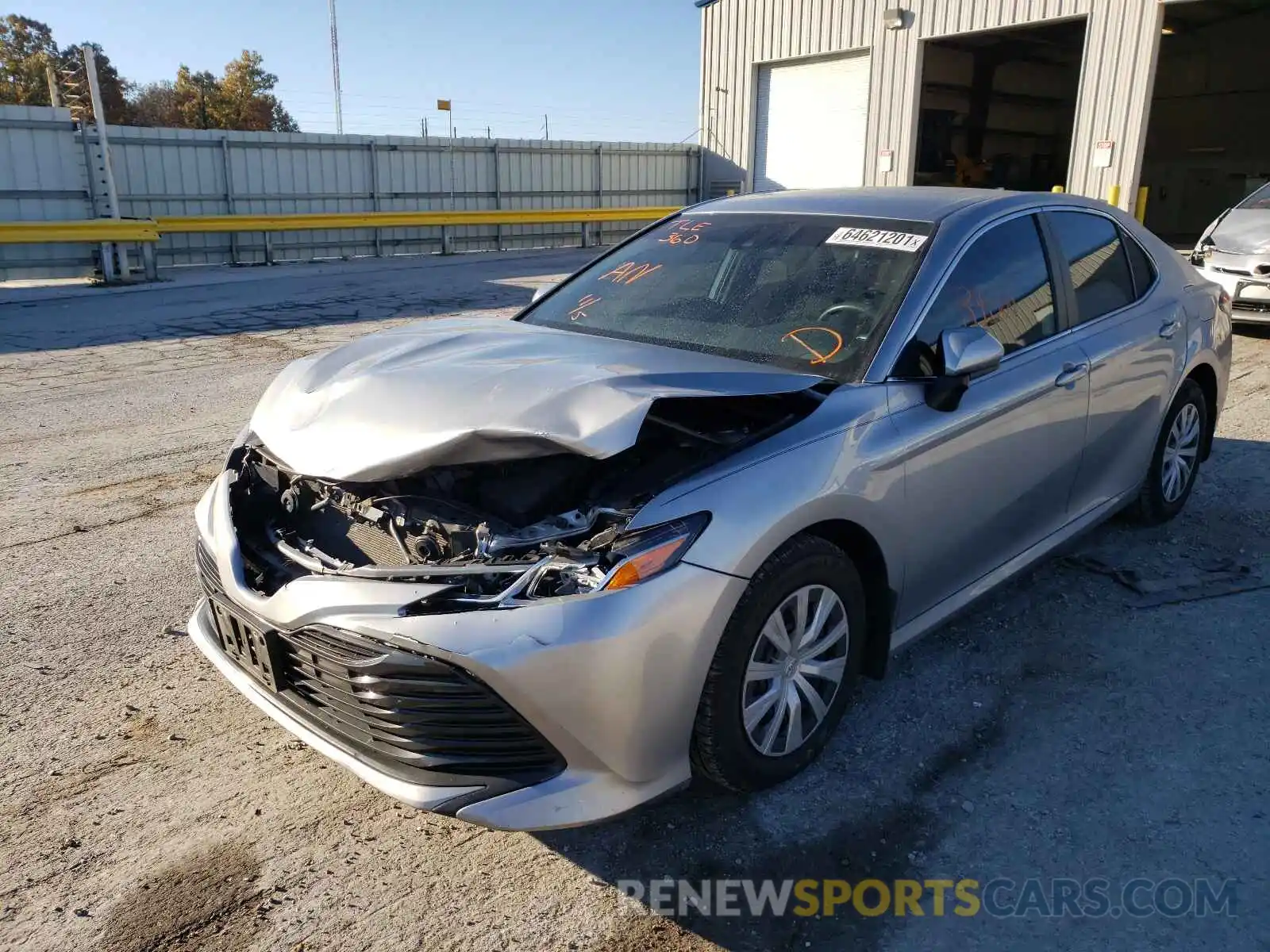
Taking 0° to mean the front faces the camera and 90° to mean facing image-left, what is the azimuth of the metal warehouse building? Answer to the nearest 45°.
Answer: approximately 45°

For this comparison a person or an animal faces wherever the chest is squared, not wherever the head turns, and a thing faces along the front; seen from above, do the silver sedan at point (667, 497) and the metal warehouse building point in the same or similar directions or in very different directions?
same or similar directions

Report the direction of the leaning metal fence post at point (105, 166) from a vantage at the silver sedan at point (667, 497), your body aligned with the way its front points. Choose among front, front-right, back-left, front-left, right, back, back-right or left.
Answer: right

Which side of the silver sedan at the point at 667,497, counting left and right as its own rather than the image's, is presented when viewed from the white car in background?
back

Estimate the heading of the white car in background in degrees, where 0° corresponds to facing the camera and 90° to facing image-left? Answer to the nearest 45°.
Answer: approximately 45°

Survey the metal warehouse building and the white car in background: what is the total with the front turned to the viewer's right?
0

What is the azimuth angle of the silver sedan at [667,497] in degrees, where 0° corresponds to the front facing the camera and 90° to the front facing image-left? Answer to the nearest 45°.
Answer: approximately 45°

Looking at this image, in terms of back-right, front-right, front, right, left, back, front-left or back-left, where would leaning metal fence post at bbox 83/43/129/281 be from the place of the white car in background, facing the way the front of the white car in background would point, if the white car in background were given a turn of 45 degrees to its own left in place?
right

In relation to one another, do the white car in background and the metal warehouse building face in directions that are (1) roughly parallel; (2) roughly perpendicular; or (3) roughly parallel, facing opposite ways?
roughly parallel

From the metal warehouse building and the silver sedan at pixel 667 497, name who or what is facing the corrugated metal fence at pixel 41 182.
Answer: the metal warehouse building

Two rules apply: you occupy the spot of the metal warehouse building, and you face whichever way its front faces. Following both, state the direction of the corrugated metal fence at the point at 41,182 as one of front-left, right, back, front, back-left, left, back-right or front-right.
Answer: front

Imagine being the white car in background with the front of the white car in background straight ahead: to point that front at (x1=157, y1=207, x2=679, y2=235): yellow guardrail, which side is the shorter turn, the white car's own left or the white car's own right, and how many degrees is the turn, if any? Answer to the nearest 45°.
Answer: approximately 45° to the white car's own right

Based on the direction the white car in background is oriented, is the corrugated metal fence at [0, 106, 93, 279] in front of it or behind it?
in front

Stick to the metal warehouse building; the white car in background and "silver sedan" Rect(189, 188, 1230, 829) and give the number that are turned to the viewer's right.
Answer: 0
